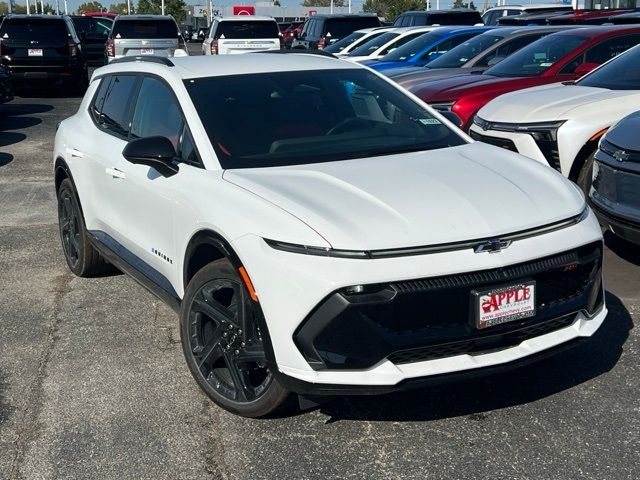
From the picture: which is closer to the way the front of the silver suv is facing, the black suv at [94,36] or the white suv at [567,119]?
the black suv

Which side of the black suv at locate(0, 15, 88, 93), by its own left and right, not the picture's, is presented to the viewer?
back

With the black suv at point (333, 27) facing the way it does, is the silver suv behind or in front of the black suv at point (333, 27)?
behind

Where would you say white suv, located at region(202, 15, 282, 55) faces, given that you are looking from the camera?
facing away from the viewer

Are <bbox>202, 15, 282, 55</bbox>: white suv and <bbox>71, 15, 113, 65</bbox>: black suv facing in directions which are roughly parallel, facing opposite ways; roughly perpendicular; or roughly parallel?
roughly parallel

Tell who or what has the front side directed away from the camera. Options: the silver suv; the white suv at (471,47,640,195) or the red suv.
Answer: the silver suv

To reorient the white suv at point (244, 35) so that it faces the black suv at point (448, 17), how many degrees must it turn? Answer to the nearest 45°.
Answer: approximately 90° to its right

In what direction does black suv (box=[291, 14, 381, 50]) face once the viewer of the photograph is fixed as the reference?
facing away from the viewer and to the right of the viewer

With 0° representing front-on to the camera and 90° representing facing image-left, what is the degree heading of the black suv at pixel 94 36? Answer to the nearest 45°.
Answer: approximately 180°

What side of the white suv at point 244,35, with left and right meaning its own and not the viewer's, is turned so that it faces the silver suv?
left

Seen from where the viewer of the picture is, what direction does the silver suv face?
facing away from the viewer

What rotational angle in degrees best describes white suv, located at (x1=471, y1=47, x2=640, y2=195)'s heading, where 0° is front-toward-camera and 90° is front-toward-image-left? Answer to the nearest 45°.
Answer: approximately 45°

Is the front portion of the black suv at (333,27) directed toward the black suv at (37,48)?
no

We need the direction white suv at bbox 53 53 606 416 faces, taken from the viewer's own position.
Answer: facing the viewer and to the right of the viewer

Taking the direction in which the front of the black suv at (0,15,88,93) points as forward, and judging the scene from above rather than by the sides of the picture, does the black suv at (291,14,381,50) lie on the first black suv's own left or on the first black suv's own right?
on the first black suv's own right

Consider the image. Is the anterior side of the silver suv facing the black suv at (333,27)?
no

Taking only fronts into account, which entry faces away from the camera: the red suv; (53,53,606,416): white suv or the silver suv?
the silver suv

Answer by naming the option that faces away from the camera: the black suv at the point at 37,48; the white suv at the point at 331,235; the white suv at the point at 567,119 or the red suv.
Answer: the black suv
